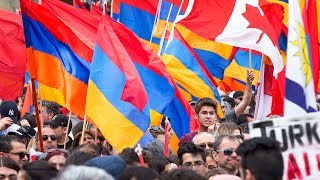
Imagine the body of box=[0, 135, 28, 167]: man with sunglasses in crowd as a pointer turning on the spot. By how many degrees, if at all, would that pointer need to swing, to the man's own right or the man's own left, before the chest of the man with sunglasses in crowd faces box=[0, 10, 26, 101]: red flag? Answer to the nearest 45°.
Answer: approximately 135° to the man's own left

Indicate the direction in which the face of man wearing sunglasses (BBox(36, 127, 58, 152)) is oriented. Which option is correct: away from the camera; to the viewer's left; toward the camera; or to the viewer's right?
toward the camera

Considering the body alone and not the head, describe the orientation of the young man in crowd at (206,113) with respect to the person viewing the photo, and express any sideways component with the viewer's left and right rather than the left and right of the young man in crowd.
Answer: facing the viewer and to the right of the viewer

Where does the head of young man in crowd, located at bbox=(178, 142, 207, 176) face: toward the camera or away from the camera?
toward the camera

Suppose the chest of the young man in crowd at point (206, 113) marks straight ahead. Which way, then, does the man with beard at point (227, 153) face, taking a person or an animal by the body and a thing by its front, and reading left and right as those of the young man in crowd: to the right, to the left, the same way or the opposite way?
the same way

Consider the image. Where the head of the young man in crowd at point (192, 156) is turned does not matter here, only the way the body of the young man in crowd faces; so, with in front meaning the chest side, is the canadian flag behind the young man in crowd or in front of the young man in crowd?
behind

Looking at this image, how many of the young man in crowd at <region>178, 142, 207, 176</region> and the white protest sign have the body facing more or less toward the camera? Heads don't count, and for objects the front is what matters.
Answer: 2

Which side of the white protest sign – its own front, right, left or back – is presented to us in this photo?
front

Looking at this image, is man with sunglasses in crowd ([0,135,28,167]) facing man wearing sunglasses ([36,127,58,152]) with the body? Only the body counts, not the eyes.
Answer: no

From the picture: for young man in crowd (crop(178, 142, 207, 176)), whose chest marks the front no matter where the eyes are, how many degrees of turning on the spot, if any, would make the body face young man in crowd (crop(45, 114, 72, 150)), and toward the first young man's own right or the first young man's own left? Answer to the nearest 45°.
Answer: approximately 135° to the first young man's own right

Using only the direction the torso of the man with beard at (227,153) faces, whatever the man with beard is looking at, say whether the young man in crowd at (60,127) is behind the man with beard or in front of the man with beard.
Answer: behind
